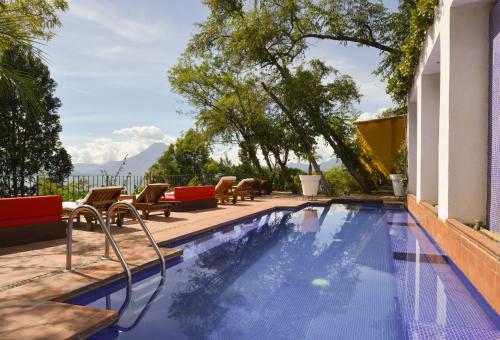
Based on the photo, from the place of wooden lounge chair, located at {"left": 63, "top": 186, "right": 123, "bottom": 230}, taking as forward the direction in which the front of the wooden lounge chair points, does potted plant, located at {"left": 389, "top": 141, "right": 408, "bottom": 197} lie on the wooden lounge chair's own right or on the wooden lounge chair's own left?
on the wooden lounge chair's own right

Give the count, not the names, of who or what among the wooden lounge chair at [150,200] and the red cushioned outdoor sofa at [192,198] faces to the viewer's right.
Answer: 0

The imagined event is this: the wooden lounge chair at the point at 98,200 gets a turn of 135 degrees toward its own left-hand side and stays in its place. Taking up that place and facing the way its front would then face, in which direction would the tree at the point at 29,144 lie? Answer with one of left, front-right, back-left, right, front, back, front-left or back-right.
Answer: back

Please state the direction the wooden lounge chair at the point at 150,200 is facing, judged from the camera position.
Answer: facing away from the viewer and to the left of the viewer

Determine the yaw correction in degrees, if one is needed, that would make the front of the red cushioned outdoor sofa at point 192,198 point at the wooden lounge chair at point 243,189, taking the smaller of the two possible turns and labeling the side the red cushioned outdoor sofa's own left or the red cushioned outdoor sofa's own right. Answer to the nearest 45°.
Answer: approximately 90° to the red cushioned outdoor sofa's own right

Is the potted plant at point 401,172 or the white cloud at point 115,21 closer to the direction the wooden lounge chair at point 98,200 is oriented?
the white cloud

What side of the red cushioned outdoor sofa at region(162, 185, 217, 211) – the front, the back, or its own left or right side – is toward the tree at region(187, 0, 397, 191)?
right

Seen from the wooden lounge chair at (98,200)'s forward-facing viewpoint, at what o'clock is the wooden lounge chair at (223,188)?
the wooden lounge chair at (223,188) is roughly at 3 o'clock from the wooden lounge chair at (98,200).
